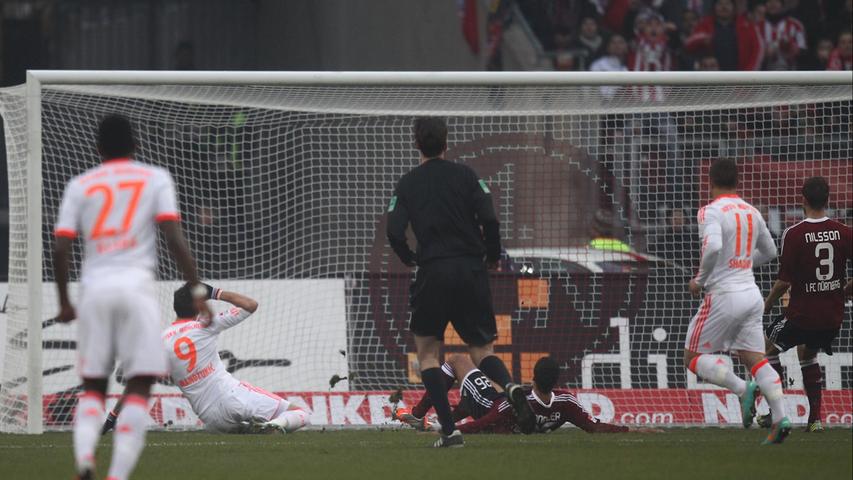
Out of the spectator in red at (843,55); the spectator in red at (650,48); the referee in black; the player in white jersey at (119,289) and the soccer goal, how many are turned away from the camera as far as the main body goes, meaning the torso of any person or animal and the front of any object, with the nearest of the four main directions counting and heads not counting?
2

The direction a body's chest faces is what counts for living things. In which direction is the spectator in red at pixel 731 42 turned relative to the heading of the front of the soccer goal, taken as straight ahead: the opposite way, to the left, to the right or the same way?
the same way

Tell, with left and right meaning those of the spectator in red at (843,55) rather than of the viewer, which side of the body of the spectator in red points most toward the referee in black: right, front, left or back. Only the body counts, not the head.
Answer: front

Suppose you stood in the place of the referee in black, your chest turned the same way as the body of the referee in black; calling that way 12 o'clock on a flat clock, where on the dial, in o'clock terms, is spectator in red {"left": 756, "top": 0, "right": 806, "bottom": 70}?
The spectator in red is roughly at 1 o'clock from the referee in black.

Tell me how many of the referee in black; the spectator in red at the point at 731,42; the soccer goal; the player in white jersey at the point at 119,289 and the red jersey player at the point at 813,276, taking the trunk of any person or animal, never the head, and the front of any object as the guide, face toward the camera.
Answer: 2

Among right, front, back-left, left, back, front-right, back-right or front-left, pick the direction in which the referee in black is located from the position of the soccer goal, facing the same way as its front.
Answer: front

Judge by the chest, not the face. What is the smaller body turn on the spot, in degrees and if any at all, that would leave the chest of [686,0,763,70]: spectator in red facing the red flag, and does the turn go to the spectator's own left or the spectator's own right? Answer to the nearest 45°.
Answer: approximately 90° to the spectator's own right

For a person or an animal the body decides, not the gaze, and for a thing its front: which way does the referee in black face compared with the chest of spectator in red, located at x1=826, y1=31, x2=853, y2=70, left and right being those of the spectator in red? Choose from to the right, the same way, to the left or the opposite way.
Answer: the opposite way

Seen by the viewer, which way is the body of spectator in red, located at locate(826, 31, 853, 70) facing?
toward the camera

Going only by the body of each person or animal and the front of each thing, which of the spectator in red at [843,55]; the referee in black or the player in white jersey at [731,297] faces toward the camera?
the spectator in red

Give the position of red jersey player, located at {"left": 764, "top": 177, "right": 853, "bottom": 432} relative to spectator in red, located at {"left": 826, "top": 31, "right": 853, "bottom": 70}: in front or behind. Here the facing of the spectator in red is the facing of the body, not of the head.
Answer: in front

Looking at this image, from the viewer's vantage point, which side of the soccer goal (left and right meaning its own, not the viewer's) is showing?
front

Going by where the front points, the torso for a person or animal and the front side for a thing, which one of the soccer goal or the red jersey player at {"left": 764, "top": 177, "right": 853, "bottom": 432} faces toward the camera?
the soccer goal

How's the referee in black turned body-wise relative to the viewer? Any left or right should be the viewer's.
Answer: facing away from the viewer

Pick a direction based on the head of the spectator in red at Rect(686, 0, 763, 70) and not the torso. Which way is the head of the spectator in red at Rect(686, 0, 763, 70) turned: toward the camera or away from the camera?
toward the camera

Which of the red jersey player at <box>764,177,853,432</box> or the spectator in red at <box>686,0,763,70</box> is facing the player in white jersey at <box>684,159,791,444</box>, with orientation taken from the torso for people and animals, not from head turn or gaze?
the spectator in red

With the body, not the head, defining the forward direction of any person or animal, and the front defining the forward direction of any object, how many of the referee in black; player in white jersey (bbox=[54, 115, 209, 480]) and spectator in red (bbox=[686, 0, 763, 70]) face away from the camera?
2

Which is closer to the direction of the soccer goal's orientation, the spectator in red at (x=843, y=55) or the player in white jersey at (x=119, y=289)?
the player in white jersey

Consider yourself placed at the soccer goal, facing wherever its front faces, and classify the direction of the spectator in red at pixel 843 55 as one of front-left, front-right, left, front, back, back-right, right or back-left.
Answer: back-left
